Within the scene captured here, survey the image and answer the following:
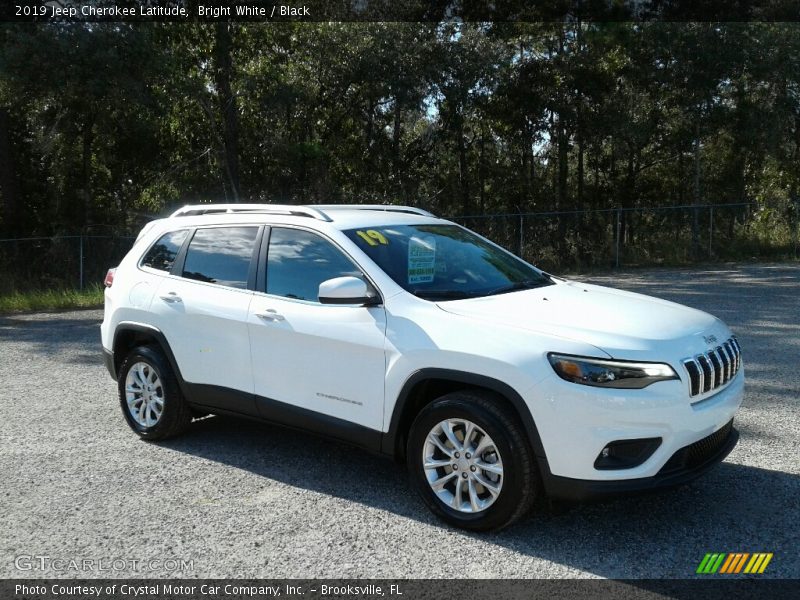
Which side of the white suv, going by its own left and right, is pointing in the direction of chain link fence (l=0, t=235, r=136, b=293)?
back

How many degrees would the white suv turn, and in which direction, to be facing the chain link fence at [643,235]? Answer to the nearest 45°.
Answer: approximately 135° to its left

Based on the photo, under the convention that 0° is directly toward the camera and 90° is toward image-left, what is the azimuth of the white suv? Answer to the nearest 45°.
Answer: approximately 315°
